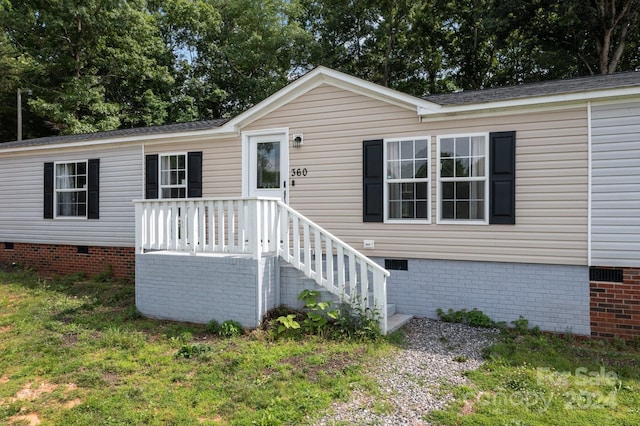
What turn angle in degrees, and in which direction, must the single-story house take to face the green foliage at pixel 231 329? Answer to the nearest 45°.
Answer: approximately 45° to its right

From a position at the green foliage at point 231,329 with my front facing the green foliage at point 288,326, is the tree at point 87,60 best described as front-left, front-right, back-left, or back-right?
back-left

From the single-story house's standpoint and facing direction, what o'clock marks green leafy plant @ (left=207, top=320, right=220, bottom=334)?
The green leafy plant is roughly at 1 o'clock from the single-story house.

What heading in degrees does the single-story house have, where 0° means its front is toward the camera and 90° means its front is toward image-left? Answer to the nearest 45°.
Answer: approximately 45°

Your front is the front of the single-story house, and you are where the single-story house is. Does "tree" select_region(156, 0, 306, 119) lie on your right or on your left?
on your right

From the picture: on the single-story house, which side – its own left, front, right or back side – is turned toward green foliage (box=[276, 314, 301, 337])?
front

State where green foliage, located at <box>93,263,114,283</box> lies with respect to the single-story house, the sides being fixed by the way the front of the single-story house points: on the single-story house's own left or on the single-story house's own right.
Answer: on the single-story house's own right
